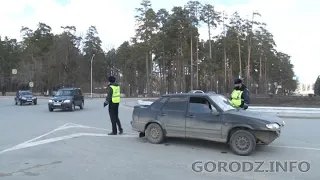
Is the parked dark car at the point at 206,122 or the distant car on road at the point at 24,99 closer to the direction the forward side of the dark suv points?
the parked dark car

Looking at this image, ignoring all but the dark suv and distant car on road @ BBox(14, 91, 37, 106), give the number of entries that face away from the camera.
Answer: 0

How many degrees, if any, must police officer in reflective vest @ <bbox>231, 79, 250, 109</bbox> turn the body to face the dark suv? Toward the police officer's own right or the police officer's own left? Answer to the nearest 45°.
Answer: approximately 90° to the police officer's own right

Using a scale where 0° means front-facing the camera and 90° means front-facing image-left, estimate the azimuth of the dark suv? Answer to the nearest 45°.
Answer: approximately 45°

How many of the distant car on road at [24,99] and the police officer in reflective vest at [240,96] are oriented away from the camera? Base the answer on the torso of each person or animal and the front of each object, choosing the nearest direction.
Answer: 0

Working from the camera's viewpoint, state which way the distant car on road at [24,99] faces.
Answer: facing the viewer and to the right of the viewer

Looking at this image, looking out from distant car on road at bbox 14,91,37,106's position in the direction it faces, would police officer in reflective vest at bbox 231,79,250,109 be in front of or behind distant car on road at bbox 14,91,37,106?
in front

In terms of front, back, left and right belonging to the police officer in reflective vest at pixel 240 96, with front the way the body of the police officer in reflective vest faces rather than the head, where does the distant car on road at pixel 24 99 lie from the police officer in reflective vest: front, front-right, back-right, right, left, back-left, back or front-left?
right

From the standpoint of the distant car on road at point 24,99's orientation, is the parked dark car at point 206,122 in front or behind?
in front

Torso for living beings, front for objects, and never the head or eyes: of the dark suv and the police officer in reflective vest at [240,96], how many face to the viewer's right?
0

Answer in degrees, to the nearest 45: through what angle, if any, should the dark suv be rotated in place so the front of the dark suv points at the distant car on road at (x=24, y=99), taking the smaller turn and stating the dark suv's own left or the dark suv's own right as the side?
approximately 135° to the dark suv's own right
